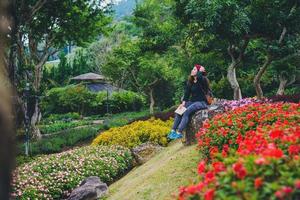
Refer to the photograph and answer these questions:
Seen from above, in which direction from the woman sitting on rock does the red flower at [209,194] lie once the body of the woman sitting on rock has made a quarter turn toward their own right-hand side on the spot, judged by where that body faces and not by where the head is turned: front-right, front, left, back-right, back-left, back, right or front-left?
back-left

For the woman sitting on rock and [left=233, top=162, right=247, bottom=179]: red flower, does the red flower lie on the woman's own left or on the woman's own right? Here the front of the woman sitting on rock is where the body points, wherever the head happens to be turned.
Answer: on the woman's own left

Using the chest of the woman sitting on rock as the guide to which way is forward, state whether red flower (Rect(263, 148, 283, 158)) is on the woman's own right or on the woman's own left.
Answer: on the woman's own left

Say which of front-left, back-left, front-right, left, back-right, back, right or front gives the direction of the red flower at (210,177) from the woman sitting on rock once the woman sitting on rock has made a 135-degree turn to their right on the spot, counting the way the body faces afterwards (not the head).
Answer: back

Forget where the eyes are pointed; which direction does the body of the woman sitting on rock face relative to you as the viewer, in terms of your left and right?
facing the viewer and to the left of the viewer
